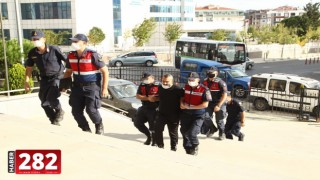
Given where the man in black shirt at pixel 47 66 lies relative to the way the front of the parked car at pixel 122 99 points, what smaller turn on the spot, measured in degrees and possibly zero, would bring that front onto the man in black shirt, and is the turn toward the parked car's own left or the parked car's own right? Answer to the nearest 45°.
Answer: approximately 45° to the parked car's own right

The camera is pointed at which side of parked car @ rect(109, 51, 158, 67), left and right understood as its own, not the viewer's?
left

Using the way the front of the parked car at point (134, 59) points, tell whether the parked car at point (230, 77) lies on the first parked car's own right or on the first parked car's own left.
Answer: on the first parked car's own left

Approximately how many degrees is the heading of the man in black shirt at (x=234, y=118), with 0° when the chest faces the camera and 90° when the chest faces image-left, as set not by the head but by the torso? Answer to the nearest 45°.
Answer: approximately 45°

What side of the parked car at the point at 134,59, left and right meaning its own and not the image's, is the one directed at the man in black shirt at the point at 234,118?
left

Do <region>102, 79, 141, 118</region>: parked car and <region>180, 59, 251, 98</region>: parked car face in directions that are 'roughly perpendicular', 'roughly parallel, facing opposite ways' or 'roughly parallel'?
roughly parallel
